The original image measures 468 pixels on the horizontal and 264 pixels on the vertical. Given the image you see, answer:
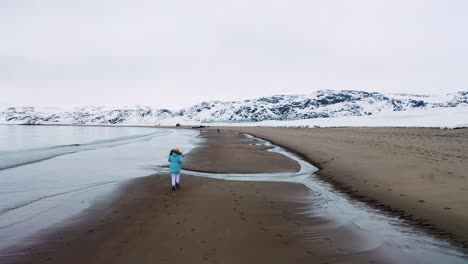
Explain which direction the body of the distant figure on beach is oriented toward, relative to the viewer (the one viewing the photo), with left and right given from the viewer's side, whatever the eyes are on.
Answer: facing away from the viewer
